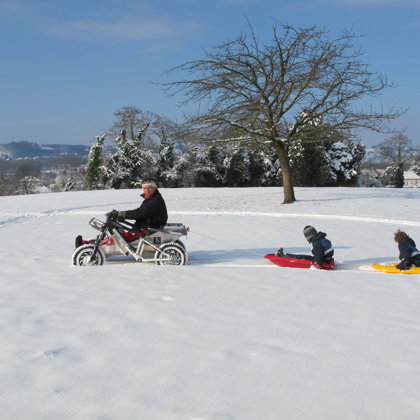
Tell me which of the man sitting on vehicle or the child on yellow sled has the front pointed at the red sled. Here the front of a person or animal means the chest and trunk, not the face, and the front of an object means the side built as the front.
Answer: the child on yellow sled

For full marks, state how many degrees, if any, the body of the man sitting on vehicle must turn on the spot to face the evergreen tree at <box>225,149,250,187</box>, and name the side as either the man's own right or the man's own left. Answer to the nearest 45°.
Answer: approximately 90° to the man's own right

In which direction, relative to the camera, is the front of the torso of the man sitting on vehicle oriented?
to the viewer's left

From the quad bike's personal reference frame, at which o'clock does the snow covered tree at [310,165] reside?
The snow covered tree is roughly at 4 o'clock from the quad bike.

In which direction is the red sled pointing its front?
to the viewer's left

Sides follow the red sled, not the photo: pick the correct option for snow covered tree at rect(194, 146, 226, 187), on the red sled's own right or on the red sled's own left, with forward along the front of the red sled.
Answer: on the red sled's own right

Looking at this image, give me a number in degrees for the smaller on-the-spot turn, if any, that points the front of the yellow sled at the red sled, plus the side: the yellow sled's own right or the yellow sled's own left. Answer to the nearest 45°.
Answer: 0° — it already faces it

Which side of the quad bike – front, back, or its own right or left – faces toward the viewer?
left

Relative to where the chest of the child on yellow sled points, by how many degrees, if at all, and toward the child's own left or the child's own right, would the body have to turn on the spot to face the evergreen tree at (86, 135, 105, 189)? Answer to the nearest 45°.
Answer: approximately 45° to the child's own right

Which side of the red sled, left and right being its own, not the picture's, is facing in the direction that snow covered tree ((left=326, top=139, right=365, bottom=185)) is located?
right

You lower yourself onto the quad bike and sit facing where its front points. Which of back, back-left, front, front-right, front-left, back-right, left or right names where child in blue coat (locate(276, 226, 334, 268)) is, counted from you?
back

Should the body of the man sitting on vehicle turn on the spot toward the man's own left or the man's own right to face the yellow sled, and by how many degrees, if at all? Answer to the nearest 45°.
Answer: approximately 180°

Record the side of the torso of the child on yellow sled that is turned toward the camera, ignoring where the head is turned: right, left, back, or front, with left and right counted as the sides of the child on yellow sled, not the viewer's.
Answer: left
